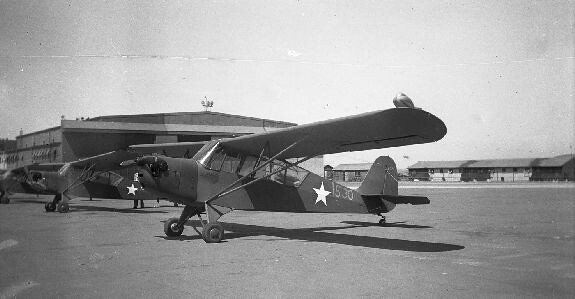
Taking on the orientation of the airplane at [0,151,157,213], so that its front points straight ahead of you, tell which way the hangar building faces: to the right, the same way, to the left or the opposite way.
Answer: to the left

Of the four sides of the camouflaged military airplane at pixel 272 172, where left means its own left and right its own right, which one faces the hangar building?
right

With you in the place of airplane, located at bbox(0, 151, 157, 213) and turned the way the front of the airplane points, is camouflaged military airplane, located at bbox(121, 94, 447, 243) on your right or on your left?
on your left

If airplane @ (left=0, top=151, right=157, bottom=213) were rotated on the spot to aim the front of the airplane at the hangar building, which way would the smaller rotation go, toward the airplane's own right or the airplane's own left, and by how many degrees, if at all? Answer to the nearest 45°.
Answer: approximately 135° to the airplane's own right

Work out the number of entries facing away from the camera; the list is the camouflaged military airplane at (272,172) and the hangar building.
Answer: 0

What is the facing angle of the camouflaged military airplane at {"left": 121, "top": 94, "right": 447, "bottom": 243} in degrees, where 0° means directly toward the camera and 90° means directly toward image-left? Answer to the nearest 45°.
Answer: approximately 45°

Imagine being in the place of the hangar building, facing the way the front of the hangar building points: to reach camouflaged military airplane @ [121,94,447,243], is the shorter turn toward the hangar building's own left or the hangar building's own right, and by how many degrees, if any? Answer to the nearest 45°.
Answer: approximately 45° to the hangar building's own right

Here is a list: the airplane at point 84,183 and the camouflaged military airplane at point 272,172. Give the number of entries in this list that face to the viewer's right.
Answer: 0

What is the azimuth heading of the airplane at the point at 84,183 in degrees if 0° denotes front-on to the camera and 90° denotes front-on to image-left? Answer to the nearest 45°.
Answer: approximately 45°
